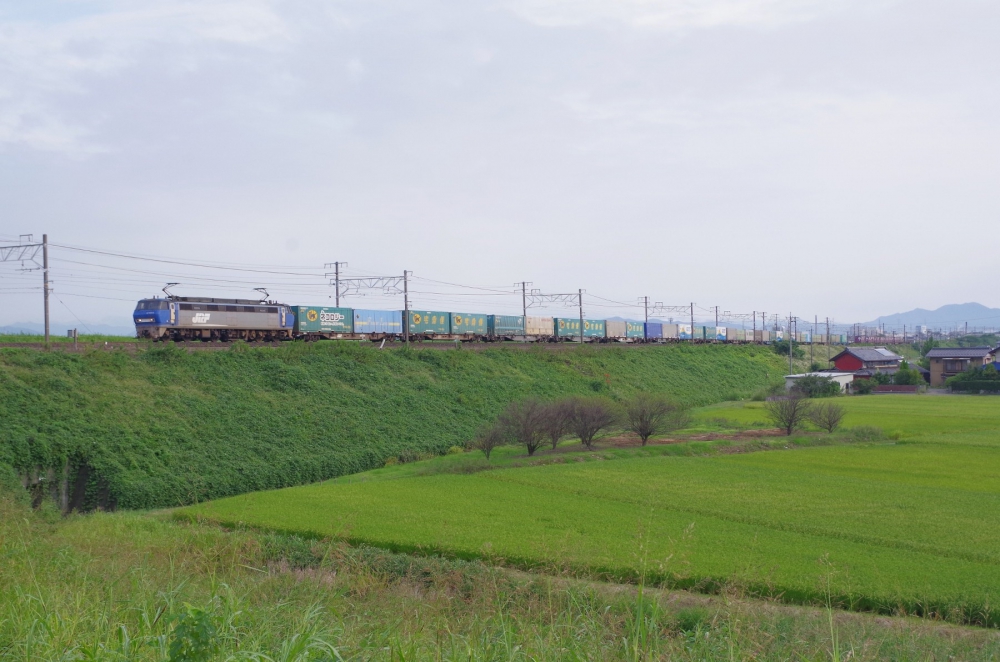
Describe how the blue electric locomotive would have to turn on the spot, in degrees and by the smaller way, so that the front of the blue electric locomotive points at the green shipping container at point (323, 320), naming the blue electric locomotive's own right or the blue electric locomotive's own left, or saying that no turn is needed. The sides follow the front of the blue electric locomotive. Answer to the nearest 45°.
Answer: approximately 180°

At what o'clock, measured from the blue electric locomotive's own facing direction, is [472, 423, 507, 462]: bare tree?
The bare tree is roughly at 9 o'clock from the blue electric locomotive.

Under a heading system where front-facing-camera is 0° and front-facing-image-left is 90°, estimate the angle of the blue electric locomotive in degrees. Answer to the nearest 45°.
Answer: approximately 45°

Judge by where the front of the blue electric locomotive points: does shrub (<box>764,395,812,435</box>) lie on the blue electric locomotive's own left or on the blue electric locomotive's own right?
on the blue electric locomotive's own left

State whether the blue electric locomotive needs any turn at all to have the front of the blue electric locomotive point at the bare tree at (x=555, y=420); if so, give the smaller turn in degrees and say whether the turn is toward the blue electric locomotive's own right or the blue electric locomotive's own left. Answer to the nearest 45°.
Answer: approximately 90° to the blue electric locomotive's own left

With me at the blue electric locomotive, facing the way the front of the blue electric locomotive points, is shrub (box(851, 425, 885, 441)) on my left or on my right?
on my left

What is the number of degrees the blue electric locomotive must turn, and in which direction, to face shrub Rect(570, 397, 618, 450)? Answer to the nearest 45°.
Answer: approximately 90° to its left
